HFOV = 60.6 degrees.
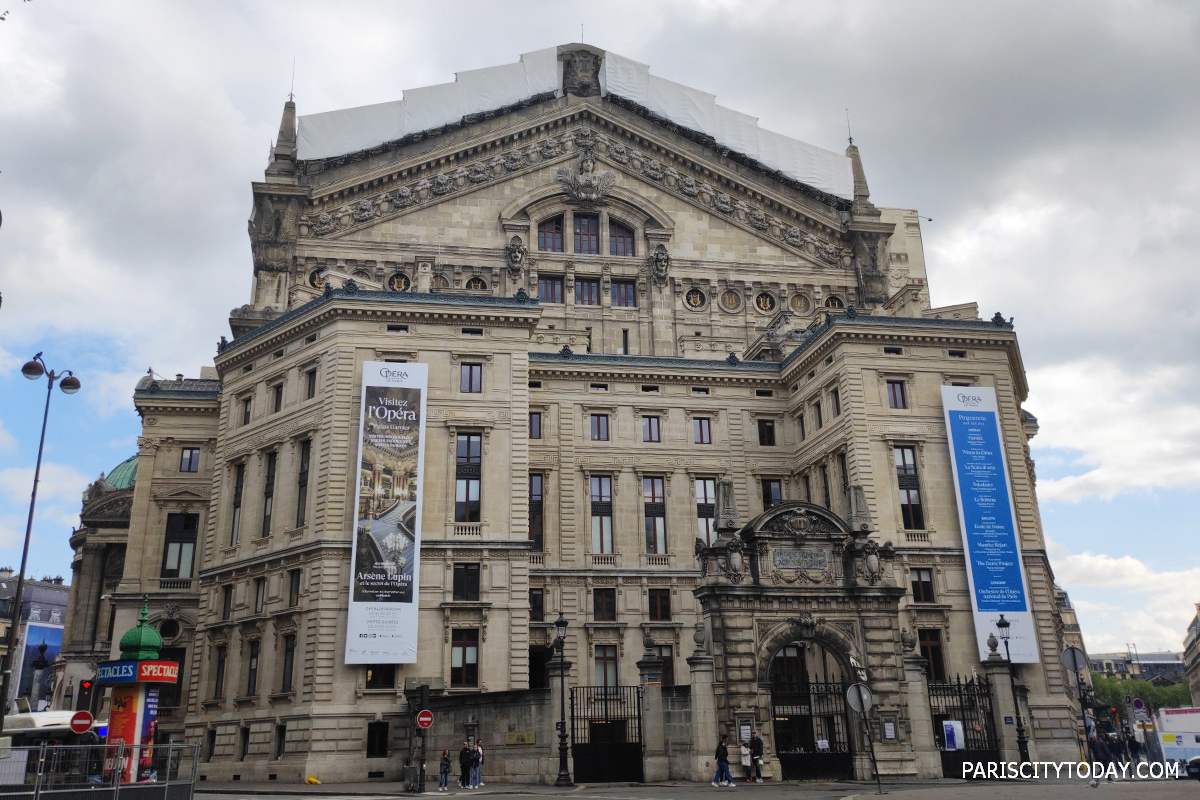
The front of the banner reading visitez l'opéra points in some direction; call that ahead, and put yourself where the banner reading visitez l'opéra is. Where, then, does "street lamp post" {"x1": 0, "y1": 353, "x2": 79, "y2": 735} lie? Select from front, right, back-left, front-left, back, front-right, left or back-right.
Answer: front-right

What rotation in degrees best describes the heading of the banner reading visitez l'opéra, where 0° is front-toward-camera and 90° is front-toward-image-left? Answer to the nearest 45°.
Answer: approximately 0°

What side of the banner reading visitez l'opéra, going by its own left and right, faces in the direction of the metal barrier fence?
front

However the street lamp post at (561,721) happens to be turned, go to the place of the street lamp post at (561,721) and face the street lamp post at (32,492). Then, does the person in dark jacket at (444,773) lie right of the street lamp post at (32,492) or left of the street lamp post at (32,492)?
right

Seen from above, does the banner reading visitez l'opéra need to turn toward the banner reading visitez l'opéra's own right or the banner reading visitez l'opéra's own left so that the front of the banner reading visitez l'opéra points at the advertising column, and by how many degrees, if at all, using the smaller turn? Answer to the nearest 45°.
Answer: approximately 45° to the banner reading visitez l'opéra's own right

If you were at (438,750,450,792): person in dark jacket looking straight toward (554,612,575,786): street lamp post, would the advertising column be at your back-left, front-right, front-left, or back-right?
back-right

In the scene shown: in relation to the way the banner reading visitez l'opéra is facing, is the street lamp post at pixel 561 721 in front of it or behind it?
in front

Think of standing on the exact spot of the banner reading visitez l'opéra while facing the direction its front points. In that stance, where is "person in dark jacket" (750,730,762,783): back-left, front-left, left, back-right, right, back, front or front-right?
front-left
